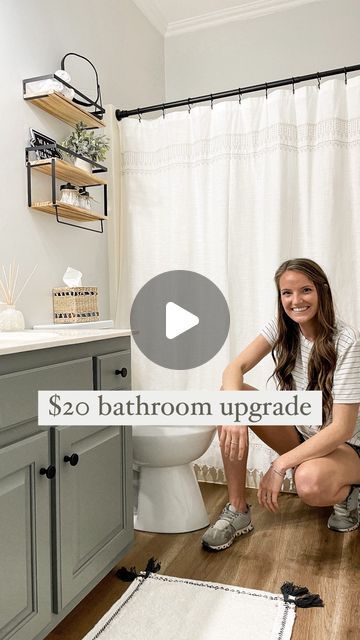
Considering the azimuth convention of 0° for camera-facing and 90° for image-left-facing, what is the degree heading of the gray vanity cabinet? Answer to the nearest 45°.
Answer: approximately 315°

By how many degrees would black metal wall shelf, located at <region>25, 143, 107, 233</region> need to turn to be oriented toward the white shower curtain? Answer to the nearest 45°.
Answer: approximately 45° to its left

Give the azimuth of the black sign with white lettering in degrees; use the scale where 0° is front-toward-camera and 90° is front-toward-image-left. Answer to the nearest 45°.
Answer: approximately 315°

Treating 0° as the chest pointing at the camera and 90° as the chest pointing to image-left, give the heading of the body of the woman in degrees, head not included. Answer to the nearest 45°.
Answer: approximately 45°

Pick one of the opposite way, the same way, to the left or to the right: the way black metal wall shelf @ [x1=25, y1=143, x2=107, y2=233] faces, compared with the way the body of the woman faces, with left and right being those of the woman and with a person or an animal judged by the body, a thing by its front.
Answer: to the left

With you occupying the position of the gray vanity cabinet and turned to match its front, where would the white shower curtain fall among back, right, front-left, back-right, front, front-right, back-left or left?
left

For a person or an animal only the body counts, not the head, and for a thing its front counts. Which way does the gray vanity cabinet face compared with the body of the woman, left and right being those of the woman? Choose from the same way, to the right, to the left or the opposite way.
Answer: to the left

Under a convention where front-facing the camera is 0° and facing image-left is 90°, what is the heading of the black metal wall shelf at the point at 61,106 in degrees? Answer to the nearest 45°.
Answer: approximately 315°
